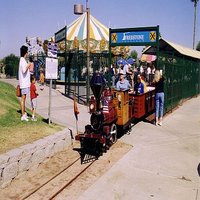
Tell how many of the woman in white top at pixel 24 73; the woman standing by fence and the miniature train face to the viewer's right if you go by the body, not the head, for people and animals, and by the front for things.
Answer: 1

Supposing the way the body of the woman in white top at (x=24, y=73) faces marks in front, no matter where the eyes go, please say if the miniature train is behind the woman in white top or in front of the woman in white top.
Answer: in front

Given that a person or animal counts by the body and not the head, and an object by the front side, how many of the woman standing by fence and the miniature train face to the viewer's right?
0

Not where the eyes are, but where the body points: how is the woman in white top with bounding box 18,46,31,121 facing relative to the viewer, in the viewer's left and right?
facing to the right of the viewer

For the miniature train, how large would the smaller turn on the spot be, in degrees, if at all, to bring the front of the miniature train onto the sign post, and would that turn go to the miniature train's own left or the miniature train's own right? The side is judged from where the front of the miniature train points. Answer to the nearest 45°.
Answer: approximately 90° to the miniature train's own right

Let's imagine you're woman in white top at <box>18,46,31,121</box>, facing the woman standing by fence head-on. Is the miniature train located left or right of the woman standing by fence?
right

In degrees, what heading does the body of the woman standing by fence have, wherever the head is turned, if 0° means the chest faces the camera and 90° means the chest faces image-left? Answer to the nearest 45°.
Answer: approximately 135°

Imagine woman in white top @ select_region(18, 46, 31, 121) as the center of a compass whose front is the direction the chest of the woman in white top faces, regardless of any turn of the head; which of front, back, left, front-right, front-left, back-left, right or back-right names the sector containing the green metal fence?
front-left

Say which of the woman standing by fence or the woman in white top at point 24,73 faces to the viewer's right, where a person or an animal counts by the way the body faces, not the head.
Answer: the woman in white top
